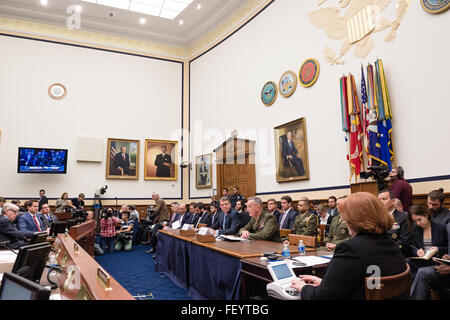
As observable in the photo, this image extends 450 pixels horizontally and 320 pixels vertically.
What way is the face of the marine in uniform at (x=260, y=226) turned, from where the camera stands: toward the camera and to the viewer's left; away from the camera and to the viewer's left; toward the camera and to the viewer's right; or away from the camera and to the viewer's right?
toward the camera and to the viewer's left

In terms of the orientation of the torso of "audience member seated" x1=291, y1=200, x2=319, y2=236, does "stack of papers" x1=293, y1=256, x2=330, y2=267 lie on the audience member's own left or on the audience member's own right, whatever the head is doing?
on the audience member's own left

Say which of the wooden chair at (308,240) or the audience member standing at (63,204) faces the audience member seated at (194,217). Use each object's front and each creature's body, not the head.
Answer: the audience member standing at (63,204)

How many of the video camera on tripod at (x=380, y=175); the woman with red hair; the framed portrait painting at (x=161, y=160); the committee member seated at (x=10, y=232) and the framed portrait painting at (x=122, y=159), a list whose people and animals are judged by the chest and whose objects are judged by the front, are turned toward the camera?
2

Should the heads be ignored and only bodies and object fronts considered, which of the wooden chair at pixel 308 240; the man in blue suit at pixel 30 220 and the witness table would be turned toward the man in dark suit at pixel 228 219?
the man in blue suit at pixel 30 220

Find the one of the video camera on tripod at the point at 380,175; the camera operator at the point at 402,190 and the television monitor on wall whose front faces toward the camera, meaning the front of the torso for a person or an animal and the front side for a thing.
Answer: the television monitor on wall

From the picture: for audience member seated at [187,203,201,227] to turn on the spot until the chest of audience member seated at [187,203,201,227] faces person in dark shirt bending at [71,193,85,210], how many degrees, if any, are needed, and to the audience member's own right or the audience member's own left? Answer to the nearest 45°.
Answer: approximately 90° to the audience member's own right

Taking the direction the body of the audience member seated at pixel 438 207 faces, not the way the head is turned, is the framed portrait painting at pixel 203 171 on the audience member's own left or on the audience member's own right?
on the audience member's own right

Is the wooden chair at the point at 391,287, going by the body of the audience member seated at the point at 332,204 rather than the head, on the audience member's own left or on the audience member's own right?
on the audience member's own left

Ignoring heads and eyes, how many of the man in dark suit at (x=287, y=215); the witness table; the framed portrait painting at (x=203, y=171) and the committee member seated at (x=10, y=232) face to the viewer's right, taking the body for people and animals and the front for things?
1

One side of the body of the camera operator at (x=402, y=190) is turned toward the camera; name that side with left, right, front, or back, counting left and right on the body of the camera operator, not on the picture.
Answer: left

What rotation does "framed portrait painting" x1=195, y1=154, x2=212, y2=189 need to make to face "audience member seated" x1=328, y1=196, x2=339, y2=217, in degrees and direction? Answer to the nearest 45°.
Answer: approximately 90° to its left

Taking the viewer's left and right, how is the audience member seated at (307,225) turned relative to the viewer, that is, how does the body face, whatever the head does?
facing the viewer and to the left of the viewer

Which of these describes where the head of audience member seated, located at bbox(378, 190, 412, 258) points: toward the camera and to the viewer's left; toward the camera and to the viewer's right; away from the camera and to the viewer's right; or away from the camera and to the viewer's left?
toward the camera and to the viewer's left

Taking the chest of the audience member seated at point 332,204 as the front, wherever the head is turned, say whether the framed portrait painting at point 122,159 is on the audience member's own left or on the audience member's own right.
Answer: on the audience member's own right

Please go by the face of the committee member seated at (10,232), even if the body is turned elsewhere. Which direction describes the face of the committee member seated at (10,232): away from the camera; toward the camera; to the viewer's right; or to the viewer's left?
to the viewer's right

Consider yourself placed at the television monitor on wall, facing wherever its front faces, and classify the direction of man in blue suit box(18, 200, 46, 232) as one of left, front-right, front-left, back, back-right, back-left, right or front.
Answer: front

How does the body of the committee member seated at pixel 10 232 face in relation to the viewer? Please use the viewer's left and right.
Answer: facing to the right of the viewer
